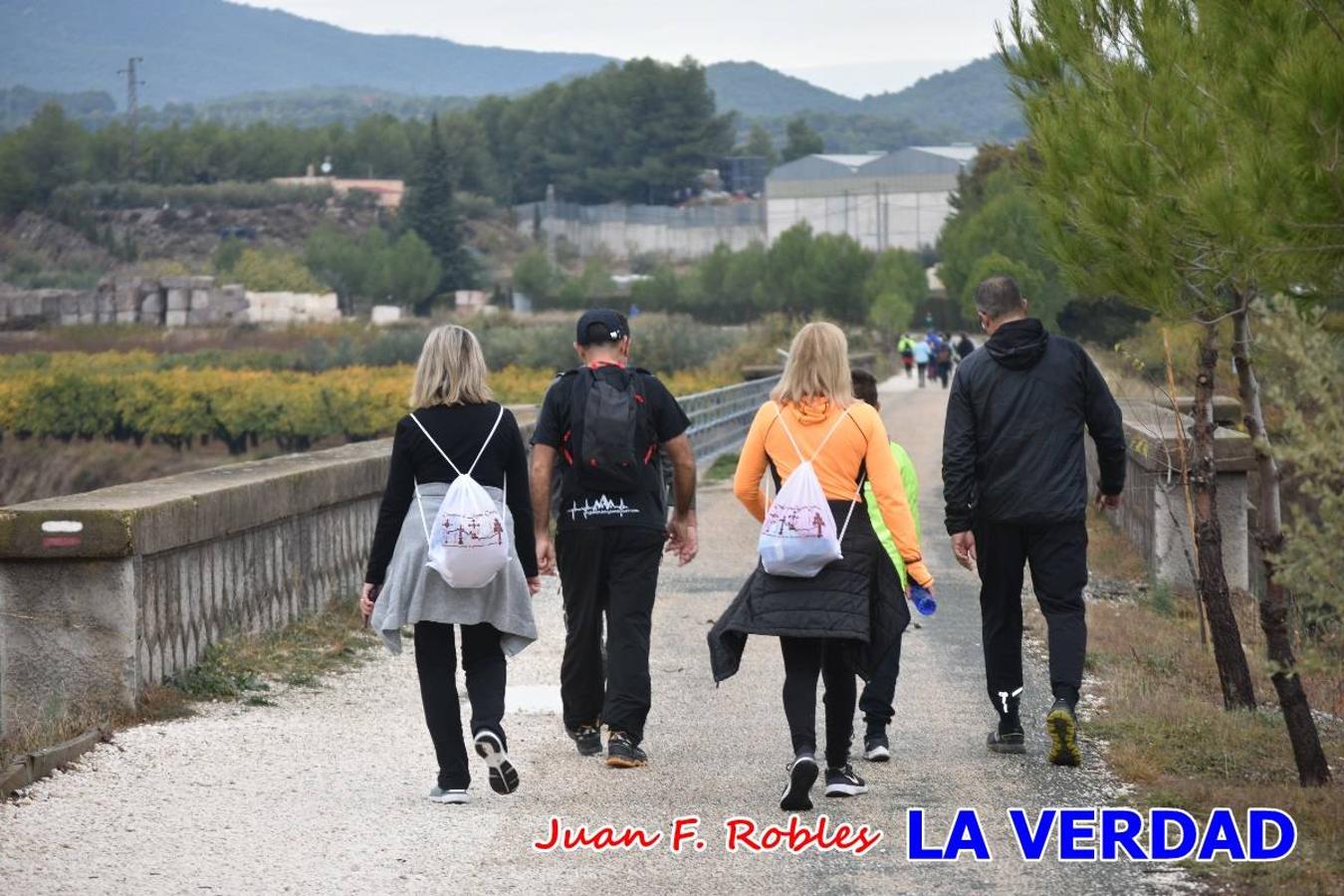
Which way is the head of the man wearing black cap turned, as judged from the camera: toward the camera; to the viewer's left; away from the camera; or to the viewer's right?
away from the camera

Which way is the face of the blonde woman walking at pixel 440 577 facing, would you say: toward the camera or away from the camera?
away from the camera

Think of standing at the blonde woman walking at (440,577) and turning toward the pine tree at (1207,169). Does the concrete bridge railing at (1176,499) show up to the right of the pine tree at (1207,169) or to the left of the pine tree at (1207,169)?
left

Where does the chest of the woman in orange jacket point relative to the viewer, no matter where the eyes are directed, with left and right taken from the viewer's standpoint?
facing away from the viewer

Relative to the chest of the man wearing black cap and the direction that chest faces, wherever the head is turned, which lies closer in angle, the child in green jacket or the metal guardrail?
the metal guardrail

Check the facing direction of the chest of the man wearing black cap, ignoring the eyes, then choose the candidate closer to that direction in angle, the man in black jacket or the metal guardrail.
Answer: the metal guardrail

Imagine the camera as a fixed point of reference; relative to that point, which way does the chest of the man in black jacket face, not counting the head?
away from the camera

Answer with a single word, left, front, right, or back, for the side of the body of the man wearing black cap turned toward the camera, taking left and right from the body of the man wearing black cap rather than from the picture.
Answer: back

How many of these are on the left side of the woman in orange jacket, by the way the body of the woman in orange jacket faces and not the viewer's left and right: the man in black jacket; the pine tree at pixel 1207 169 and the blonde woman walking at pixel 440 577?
1

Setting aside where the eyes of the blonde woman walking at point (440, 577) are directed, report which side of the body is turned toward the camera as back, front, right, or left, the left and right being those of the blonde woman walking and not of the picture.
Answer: back

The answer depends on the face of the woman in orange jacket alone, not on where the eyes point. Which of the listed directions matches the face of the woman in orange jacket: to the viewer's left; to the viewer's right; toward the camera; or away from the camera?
away from the camera

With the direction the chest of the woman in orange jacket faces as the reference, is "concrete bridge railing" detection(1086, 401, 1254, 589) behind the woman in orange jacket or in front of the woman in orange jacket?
in front

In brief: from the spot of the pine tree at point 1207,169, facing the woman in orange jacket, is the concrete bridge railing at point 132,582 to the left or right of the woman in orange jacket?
right

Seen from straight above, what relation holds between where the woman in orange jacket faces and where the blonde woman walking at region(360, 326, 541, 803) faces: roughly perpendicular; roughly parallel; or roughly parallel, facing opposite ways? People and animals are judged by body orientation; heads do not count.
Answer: roughly parallel

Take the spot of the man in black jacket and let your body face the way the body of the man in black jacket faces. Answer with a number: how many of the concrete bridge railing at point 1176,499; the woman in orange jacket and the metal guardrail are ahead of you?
2

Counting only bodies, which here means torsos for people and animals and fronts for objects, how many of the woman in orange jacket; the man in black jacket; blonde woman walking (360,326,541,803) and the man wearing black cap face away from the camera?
4

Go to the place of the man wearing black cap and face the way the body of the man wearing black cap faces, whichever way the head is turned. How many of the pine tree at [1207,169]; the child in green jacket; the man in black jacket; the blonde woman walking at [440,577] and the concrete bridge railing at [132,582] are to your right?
3

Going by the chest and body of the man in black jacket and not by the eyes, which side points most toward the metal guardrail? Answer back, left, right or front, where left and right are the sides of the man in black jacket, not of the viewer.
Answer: front
